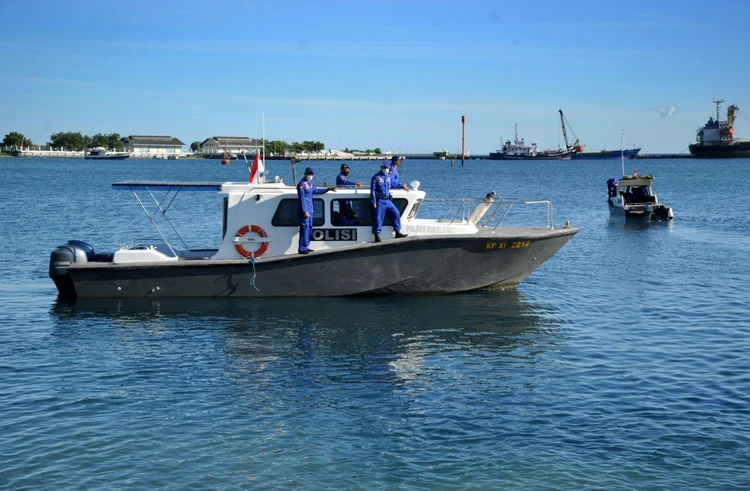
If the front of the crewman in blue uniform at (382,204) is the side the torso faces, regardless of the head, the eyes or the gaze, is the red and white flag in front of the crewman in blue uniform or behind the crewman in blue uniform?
behind

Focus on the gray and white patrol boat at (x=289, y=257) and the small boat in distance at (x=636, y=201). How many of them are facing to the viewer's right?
1

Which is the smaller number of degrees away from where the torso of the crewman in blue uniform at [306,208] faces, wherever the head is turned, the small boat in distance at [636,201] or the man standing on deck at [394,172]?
the man standing on deck

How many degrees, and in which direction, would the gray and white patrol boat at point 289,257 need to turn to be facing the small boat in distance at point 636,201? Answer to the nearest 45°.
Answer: approximately 45° to its left

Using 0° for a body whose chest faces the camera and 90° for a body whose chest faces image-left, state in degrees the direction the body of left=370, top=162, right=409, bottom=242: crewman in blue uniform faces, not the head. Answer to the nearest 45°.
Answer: approximately 315°

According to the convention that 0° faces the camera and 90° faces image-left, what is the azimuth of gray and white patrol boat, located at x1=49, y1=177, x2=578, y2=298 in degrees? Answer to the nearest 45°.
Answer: approximately 270°
